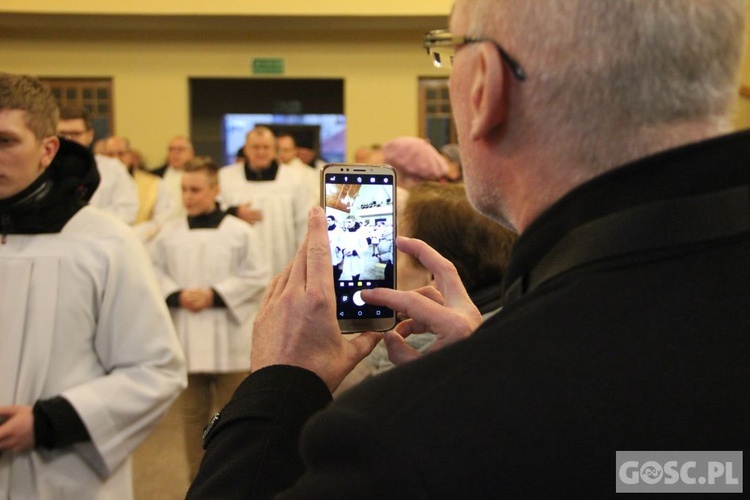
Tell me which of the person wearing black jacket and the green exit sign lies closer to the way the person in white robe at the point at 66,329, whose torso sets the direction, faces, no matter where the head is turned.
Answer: the person wearing black jacket

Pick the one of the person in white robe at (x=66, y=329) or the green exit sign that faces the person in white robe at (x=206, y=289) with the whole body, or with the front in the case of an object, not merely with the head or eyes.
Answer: the green exit sign

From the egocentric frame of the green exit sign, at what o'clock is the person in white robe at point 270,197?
The person in white robe is roughly at 12 o'clock from the green exit sign.

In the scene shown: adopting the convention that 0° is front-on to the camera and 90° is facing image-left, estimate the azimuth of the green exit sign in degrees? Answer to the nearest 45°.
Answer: approximately 0°

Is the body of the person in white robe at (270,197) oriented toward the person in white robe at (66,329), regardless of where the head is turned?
yes

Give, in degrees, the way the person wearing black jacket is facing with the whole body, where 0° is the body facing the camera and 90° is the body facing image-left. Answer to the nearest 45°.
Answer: approximately 135°

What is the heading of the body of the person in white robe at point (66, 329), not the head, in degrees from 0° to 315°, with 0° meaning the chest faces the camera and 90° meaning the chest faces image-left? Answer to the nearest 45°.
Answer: approximately 45°

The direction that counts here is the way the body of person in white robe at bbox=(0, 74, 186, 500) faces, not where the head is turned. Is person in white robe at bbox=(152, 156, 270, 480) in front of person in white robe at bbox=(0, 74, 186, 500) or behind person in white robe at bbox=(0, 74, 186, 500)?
behind

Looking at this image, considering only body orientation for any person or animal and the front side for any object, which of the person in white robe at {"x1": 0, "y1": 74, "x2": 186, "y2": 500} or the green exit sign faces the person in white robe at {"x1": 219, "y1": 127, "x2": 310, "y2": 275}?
the green exit sign

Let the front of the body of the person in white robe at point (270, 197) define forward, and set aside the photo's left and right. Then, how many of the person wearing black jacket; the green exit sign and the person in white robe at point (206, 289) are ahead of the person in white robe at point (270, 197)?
2

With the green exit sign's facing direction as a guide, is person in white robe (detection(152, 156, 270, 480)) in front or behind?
in front

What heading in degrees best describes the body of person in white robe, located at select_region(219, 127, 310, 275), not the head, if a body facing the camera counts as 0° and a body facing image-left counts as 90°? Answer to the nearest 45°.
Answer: approximately 0°

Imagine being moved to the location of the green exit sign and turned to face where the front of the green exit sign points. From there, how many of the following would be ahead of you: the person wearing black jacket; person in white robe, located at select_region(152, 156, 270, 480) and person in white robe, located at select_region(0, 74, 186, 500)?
3

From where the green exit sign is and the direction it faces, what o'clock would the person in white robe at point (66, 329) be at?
The person in white robe is roughly at 12 o'clock from the green exit sign.
